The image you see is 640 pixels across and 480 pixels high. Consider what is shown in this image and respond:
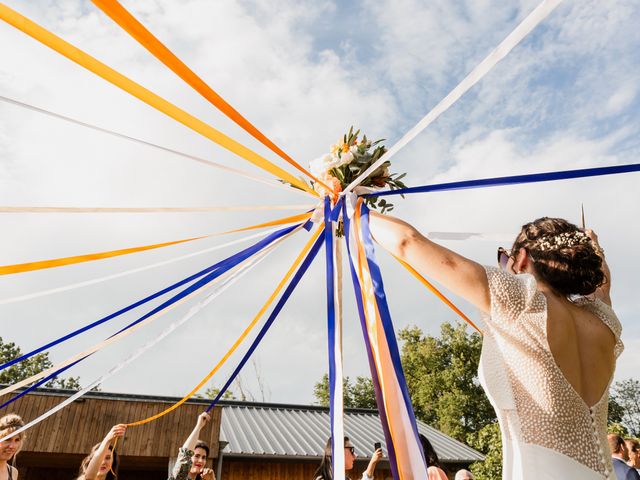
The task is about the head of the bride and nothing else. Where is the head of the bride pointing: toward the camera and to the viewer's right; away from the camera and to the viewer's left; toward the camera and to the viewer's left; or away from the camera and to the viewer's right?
away from the camera and to the viewer's left

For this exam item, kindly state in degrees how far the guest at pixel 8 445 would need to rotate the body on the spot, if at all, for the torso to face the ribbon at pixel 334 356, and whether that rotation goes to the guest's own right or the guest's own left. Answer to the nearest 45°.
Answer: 0° — they already face it

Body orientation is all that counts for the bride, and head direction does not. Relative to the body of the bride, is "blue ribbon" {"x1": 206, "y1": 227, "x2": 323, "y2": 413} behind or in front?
in front

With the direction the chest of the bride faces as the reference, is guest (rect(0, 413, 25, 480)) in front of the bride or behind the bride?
in front

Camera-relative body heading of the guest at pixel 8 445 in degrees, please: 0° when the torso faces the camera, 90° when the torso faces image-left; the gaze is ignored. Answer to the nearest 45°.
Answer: approximately 315°

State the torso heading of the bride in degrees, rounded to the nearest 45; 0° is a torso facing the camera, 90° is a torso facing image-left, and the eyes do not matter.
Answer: approximately 135°

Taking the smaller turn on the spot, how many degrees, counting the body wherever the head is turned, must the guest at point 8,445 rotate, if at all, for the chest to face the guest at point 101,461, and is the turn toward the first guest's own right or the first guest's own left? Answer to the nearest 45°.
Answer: approximately 90° to the first guest's own left

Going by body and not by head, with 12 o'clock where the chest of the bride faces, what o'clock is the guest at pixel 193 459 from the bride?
The guest is roughly at 12 o'clock from the bride.

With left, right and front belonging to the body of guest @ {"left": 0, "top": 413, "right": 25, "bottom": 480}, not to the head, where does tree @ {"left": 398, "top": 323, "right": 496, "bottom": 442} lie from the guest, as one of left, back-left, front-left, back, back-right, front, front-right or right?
left

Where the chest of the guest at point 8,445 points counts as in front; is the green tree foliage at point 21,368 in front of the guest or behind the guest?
behind

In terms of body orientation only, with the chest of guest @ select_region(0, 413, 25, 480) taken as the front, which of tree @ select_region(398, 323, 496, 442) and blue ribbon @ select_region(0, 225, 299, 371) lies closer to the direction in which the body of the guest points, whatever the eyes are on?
the blue ribbon

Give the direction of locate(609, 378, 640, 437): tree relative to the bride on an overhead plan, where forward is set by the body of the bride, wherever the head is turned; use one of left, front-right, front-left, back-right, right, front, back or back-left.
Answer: front-right

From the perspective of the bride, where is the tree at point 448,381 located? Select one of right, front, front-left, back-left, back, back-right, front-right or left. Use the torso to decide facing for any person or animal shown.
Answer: front-right

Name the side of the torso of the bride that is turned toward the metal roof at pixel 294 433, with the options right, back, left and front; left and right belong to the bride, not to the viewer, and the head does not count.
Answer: front
